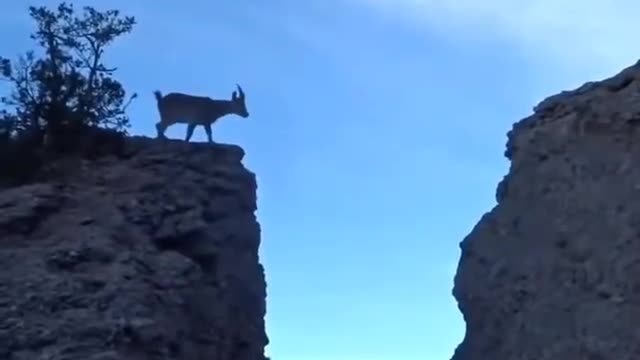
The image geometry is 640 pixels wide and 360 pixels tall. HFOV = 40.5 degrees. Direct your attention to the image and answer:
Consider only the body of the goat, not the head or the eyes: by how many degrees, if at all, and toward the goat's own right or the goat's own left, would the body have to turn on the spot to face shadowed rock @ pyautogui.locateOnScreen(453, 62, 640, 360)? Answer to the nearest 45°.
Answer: approximately 45° to the goat's own right

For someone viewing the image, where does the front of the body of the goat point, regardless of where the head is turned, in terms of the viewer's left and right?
facing to the right of the viewer
